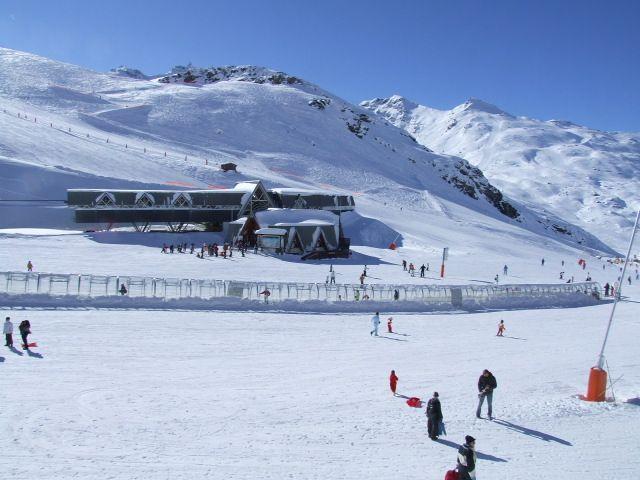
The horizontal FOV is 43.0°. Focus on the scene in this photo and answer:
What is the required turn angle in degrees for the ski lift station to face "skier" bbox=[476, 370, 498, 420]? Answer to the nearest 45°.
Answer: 0° — it already faces them

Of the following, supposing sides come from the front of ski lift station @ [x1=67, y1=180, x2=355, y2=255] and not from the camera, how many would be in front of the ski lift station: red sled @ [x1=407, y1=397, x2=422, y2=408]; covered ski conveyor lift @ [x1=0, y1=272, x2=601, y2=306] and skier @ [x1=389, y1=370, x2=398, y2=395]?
3

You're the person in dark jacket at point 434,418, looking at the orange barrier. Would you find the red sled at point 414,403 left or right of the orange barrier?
left

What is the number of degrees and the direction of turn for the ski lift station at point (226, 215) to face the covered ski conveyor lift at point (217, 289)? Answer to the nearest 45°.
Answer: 0° — it already faces it

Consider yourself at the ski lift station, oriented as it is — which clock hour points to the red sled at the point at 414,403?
The red sled is roughly at 12 o'clock from the ski lift station.

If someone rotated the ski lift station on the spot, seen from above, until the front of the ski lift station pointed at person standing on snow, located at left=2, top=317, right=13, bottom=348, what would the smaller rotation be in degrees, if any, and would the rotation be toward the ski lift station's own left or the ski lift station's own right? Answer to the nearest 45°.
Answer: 0° — it already faces them

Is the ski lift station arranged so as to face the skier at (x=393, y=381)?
yes

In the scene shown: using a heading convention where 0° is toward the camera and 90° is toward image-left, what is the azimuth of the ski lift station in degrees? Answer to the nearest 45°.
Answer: approximately 0°

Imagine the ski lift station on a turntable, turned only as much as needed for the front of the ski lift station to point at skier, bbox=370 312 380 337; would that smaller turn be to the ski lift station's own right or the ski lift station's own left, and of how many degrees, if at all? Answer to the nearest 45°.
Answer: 0° — it already faces them

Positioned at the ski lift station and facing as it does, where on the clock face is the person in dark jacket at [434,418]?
The person in dark jacket is roughly at 12 o'clock from the ski lift station.

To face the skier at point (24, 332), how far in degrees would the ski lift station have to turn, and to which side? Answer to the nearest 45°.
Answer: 0° — it already faces them
